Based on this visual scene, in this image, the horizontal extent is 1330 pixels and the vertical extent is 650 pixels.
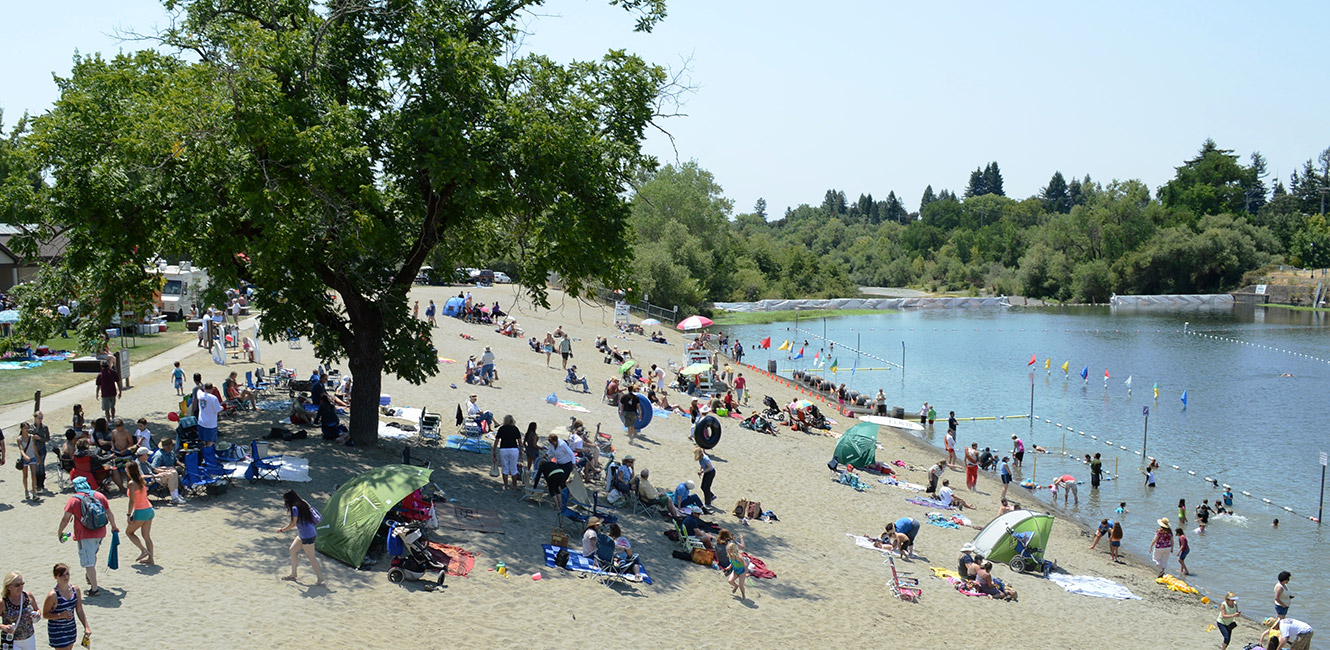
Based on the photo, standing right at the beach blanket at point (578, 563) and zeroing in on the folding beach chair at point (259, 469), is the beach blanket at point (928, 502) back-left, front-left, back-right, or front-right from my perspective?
back-right

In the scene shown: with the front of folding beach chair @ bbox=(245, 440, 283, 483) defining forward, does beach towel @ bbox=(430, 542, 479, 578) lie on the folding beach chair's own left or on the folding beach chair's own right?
on the folding beach chair's own right

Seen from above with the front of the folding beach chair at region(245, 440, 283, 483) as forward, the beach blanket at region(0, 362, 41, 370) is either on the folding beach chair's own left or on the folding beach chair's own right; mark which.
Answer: on the folding beach chair's own left

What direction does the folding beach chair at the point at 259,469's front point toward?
to the viewer's right

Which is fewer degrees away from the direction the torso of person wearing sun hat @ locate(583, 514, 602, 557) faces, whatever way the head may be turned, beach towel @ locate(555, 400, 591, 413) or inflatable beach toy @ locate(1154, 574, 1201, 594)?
the inflatable beach toy

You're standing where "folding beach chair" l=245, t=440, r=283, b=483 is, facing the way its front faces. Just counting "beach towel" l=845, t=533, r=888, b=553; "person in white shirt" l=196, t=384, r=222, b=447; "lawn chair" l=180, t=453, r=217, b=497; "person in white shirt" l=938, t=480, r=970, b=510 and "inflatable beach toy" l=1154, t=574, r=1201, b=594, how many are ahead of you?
3

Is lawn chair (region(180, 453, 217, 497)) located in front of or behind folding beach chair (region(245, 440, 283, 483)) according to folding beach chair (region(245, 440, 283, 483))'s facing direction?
behind

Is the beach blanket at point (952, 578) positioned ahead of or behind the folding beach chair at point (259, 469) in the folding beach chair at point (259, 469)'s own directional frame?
ahead
